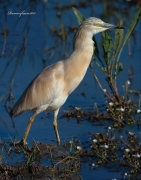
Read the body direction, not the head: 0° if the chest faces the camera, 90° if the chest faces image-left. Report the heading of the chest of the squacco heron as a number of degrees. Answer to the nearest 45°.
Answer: approximately 270°
